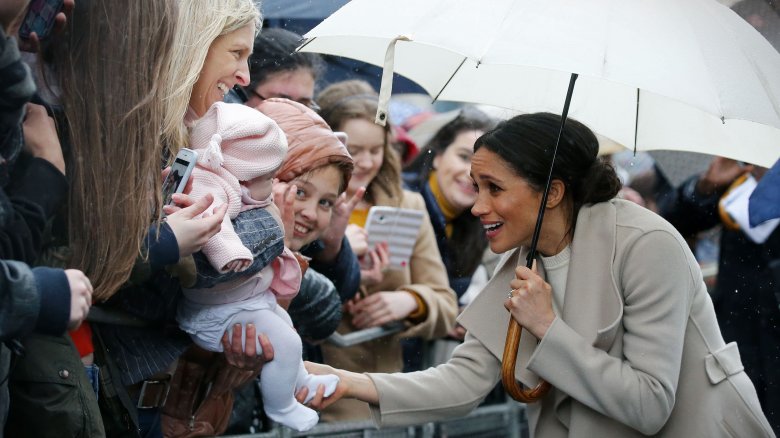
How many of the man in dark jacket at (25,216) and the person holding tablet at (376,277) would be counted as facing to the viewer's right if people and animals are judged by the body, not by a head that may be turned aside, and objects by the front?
1

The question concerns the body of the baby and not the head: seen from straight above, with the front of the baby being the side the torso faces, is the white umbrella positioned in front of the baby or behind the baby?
in front

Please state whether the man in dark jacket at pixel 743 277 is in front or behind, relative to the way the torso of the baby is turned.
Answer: in front

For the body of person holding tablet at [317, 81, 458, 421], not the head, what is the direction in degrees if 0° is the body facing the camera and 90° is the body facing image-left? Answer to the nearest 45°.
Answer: approximately 45°

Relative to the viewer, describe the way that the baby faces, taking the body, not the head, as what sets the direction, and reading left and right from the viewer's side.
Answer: facing to the right of the viewer

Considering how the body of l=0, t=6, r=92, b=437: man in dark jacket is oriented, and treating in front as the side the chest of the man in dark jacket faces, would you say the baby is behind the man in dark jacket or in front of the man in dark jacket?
in front

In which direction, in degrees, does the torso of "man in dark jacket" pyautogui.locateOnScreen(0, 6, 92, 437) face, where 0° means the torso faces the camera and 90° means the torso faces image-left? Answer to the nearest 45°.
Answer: approximately 270°

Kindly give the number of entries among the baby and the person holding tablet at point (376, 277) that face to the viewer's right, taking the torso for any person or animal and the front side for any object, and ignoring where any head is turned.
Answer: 1
